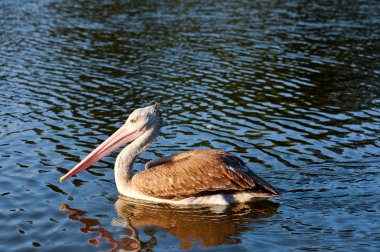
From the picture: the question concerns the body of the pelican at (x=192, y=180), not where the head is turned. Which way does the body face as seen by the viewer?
to the viewer's left
